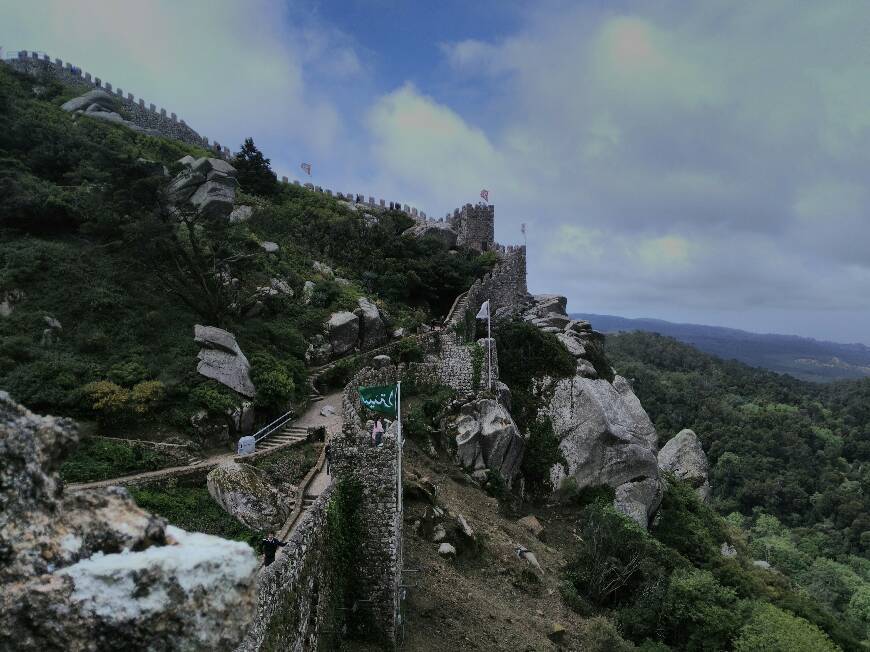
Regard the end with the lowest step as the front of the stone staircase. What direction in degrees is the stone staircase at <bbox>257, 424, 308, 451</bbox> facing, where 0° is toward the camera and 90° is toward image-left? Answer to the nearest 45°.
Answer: approximately 45°

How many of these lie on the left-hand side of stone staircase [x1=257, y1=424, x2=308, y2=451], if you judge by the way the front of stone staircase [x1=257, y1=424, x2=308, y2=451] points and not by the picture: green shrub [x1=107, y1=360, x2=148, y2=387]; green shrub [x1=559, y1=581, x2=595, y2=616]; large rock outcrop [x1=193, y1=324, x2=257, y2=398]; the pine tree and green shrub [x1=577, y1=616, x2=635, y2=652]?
2

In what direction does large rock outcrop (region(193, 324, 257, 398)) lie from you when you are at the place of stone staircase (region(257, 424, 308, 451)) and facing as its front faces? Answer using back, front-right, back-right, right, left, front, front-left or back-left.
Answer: right

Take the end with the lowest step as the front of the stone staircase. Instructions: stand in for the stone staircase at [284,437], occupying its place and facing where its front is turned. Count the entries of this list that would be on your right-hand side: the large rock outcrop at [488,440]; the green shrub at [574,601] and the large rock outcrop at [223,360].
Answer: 1

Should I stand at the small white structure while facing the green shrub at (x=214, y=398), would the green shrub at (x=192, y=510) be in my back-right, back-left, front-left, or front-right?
back-left

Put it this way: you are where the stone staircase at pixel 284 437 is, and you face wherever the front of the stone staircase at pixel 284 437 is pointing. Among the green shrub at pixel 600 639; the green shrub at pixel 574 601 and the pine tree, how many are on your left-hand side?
2

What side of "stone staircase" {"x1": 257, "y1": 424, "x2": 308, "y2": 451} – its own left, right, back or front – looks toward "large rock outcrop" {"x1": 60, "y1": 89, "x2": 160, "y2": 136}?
right

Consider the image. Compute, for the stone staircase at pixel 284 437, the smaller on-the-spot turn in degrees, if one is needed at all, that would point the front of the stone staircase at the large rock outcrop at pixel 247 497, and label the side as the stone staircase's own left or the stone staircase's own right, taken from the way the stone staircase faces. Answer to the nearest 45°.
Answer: approximately 45° to the stone staircase's own left

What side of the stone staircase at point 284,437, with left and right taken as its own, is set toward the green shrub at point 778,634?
left

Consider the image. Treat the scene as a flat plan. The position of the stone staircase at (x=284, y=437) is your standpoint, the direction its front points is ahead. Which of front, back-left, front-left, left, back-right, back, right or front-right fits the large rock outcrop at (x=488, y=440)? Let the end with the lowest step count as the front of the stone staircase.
back-left

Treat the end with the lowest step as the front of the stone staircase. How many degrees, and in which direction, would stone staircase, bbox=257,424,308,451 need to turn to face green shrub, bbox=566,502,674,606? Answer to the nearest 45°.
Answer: approximately 135° to its left
